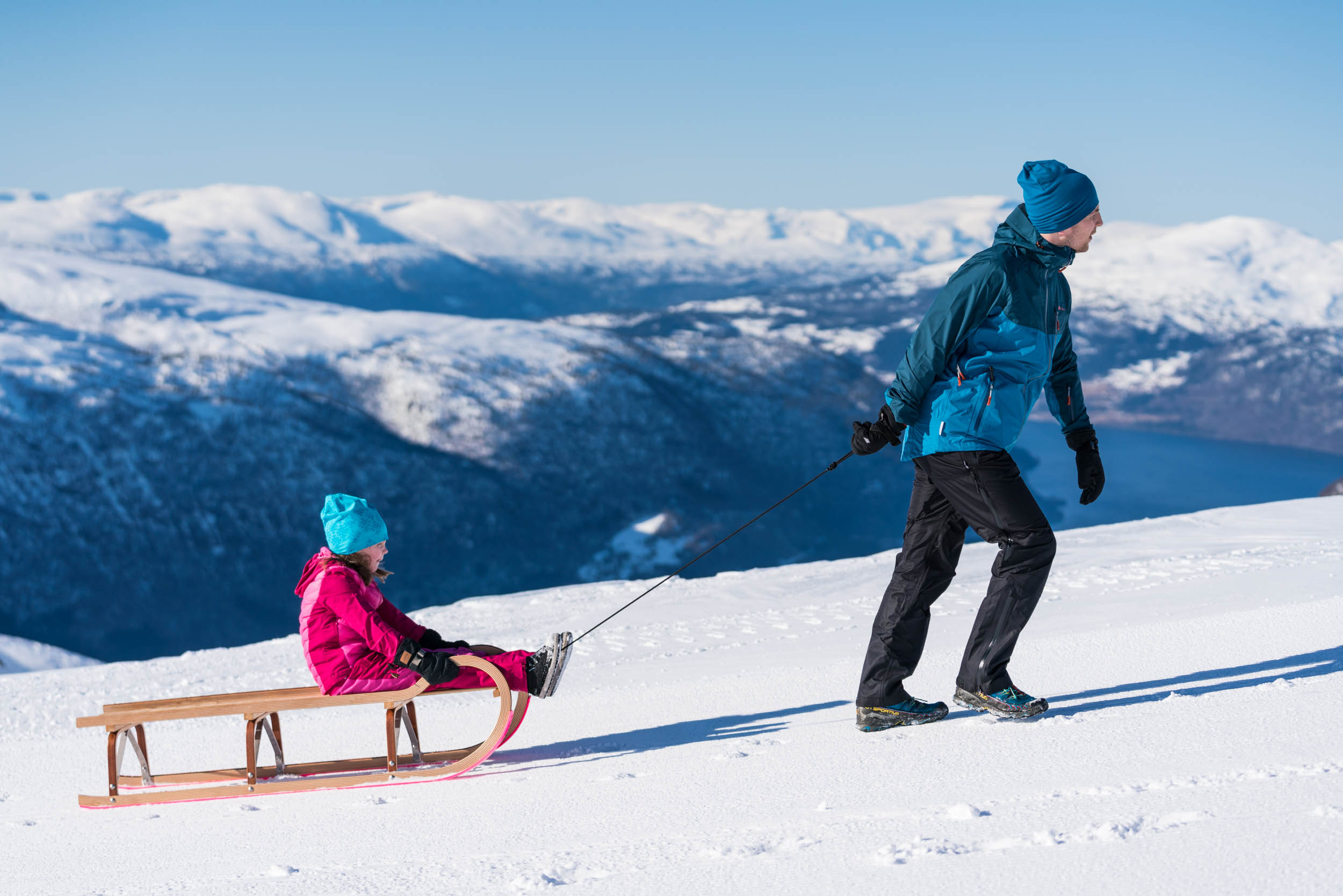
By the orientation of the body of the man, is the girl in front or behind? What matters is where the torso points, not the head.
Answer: behind

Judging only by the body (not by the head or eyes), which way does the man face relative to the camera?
to the viewer's right

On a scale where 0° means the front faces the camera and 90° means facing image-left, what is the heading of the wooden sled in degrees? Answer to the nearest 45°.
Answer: approximately 270°

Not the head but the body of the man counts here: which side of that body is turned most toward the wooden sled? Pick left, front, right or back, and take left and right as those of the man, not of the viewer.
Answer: back

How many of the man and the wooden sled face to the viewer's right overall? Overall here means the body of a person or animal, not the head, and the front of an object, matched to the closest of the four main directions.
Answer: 2

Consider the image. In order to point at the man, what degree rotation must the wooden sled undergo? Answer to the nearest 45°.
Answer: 0° — it already faces them

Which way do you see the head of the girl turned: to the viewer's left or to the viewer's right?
to the viewer's right

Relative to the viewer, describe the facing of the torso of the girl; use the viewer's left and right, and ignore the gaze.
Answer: facing to the right of the viewer

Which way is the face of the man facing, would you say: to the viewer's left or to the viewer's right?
to the viewer's right
